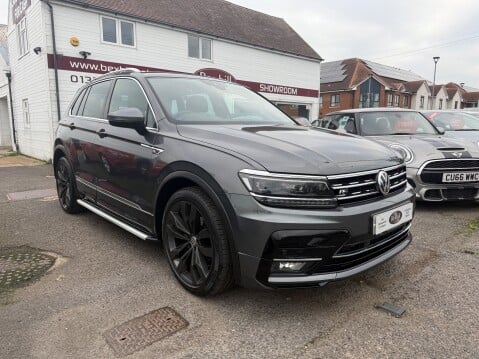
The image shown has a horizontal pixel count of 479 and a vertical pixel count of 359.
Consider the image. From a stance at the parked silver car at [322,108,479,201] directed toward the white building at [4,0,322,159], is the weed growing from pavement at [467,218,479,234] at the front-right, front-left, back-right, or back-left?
back-left

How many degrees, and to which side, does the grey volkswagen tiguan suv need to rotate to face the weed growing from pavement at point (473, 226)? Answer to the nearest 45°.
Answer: approximately 90° to its left

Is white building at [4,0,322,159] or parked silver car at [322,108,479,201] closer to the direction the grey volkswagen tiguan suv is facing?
the parked silver car

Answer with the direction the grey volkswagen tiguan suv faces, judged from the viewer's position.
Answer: facing the viewer and to the right of the viewer

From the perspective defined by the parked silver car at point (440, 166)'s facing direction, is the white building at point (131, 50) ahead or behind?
behind

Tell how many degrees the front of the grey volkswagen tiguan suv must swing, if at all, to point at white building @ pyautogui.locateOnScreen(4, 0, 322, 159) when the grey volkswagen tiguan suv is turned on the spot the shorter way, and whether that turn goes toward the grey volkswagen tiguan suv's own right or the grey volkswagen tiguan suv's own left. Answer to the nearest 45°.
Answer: approximately 135° to the grey volkswagen tiguan suv's own left

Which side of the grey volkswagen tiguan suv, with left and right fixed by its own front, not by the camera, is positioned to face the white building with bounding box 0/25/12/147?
back

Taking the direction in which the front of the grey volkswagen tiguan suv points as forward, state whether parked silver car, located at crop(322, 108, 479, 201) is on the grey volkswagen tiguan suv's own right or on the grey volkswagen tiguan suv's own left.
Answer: on the grey volkswagen tiguan suv's own left

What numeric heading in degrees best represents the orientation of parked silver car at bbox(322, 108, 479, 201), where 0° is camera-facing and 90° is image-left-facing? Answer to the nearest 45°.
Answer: approximately 315°

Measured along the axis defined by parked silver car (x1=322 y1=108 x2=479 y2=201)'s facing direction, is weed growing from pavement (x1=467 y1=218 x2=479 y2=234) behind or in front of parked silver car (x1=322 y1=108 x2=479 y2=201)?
in front
